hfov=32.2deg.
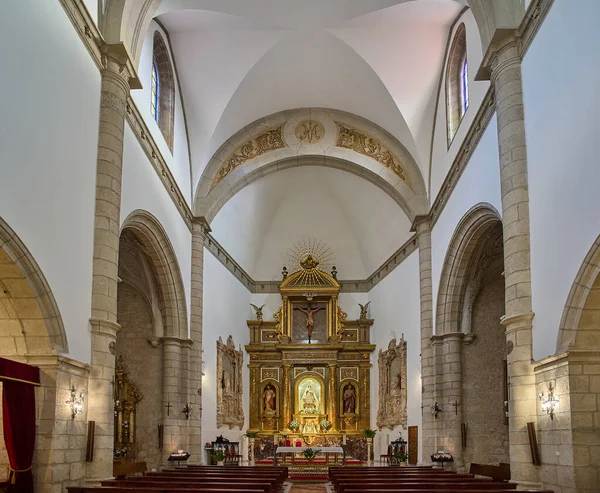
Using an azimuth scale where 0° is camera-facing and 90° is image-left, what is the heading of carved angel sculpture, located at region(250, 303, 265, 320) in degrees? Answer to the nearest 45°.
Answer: approximately 0°

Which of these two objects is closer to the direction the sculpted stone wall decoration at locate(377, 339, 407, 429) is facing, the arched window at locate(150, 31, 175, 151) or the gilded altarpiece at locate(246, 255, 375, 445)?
the arched window

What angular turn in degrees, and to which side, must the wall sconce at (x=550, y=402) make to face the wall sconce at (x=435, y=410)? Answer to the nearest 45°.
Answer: approximately 135° to its right

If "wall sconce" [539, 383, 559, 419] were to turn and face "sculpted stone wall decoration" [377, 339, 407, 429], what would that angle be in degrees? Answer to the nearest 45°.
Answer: approximately 135° to its right

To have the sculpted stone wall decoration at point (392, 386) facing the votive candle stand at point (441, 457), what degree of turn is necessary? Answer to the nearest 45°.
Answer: approximately 45° to its left

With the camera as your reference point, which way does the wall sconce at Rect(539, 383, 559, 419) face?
facing the viewer and to the left of the viewer

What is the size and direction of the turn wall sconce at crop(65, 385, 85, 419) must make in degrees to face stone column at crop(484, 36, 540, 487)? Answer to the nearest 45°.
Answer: approximately 45° to its left

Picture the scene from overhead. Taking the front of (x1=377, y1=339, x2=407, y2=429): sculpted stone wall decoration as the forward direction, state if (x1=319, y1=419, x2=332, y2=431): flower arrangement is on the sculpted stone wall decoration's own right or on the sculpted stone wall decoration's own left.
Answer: on the sculpted stone wall decoration's own right

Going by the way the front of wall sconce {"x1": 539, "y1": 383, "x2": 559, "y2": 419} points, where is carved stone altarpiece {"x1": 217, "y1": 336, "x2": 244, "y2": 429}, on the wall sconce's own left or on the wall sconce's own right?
on the wall sconce's own right

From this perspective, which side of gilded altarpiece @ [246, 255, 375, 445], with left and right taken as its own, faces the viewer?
front
